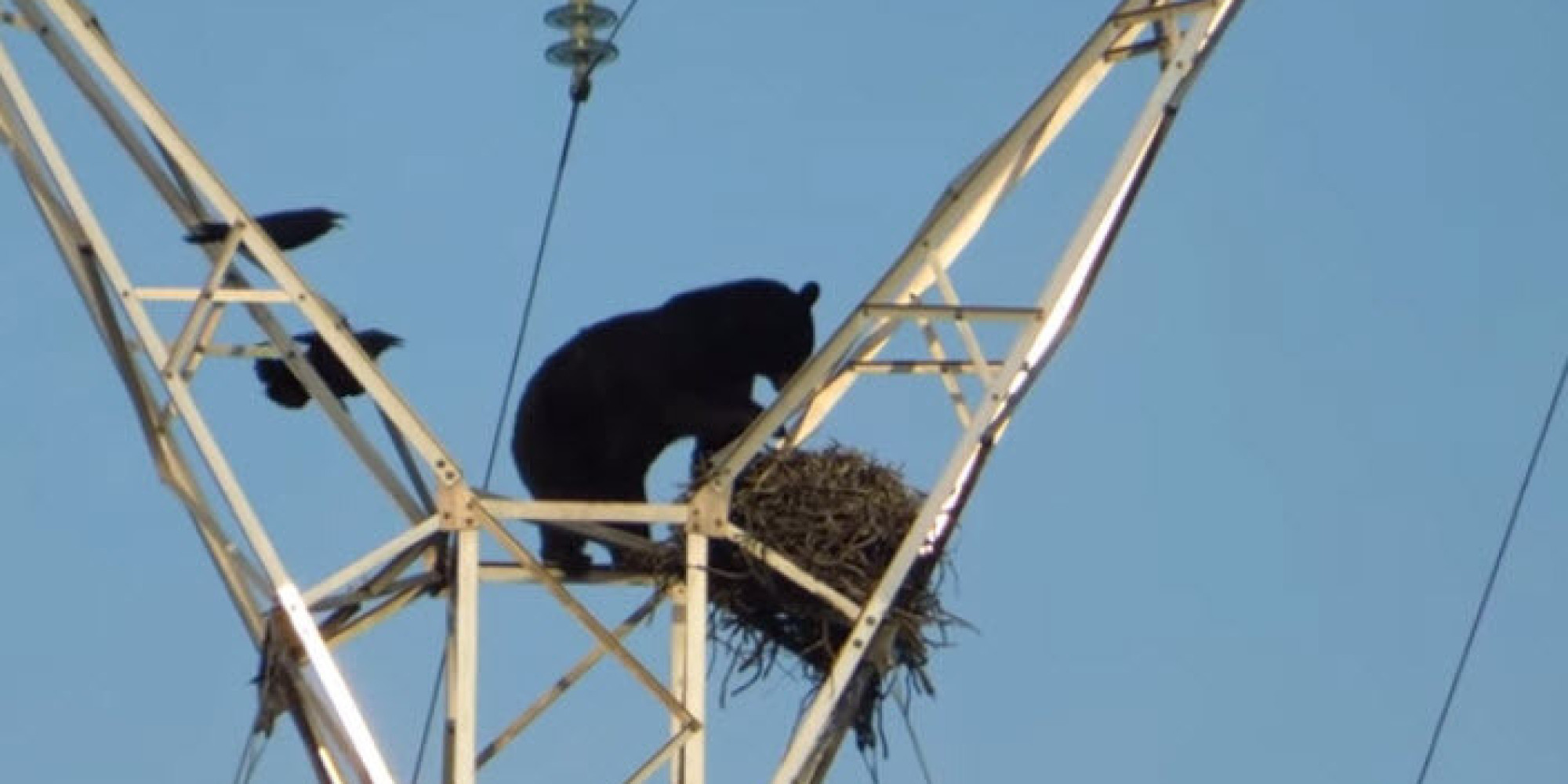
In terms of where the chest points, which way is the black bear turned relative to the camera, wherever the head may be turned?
to the viewer's right
